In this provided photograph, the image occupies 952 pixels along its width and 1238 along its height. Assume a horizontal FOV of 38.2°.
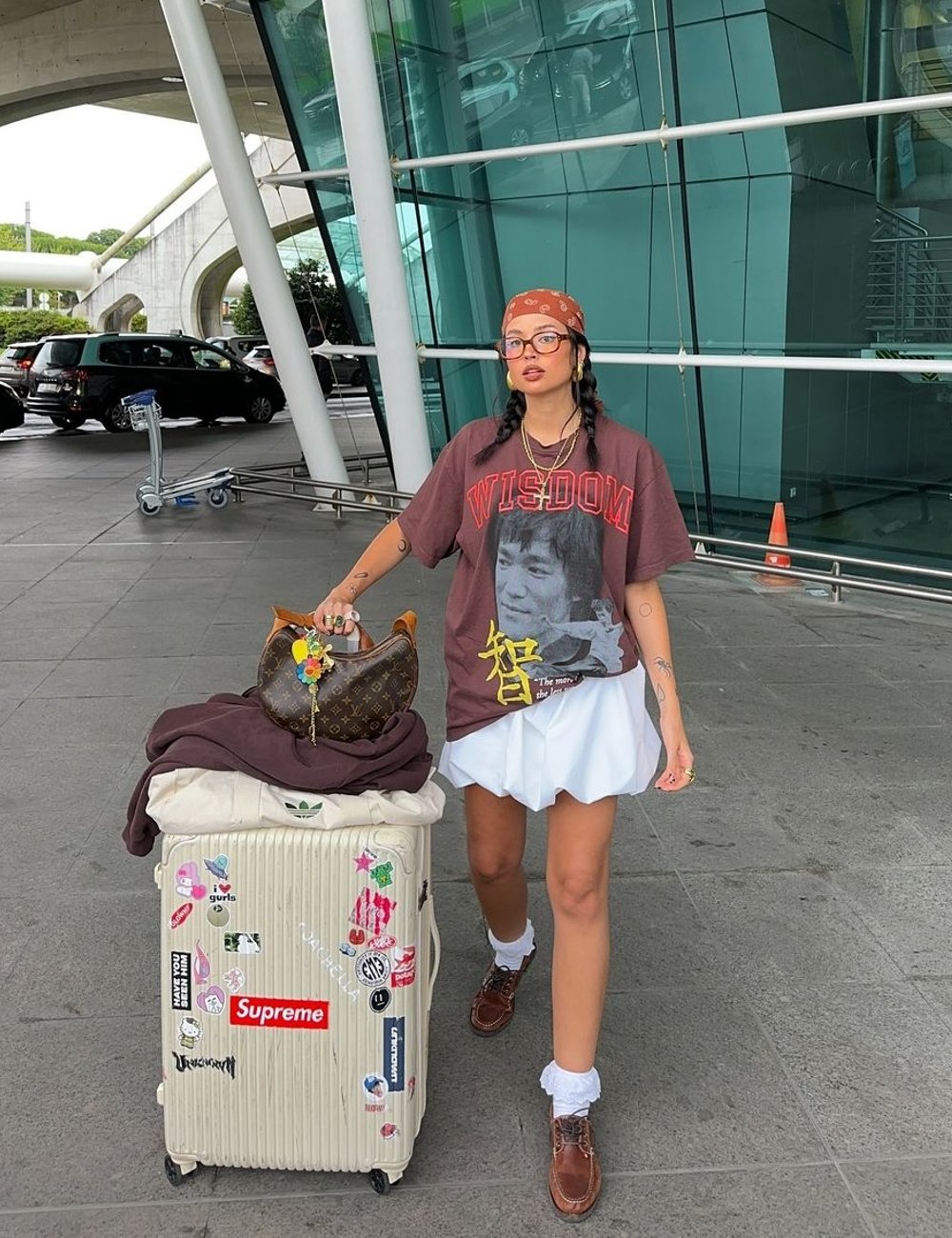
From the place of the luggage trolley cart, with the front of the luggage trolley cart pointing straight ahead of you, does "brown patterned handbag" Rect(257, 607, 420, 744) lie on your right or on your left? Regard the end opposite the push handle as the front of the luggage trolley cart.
on your right

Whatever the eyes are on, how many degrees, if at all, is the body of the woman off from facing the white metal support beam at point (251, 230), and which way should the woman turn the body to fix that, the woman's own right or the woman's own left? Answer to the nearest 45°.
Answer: approximately 180°

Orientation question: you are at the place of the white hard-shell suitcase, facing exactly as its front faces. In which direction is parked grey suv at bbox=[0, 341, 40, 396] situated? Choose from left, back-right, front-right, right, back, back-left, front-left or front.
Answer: back

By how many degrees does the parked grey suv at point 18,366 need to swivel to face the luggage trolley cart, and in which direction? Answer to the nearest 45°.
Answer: approximately 135° to its right

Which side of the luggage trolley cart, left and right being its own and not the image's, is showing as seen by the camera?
right

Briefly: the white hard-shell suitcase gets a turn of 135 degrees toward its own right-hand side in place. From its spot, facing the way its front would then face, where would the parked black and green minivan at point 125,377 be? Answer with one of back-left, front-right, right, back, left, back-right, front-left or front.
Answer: front-right

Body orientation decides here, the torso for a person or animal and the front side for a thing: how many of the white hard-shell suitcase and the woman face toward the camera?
2

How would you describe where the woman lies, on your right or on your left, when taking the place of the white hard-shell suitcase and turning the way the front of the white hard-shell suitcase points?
on your left

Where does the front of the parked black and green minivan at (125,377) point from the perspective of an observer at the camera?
facing away from the viewer and to the right of the viewer

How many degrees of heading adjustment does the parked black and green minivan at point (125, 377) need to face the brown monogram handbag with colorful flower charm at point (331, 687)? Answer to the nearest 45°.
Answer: approximately 135° to its right

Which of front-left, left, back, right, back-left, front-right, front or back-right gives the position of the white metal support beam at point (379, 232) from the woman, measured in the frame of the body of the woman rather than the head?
back

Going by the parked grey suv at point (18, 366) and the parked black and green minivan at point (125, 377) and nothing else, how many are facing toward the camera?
0
